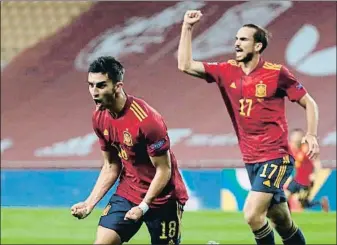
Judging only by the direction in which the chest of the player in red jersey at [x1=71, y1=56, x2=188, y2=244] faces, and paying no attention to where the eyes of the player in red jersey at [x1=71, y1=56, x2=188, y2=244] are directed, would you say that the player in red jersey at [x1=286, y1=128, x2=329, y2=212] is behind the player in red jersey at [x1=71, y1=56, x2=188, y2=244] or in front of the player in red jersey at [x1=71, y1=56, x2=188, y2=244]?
behind

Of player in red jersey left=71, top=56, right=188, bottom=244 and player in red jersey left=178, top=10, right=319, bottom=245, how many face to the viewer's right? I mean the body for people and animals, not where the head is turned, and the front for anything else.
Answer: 0

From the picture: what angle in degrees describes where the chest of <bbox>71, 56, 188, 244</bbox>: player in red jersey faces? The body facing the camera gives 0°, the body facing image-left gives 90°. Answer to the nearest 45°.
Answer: approximately 45°

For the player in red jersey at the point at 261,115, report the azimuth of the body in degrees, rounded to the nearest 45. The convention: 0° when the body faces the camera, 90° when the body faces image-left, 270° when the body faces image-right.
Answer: approximately 45°

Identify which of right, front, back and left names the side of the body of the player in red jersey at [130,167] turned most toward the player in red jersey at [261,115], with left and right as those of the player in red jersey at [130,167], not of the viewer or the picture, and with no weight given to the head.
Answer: back
